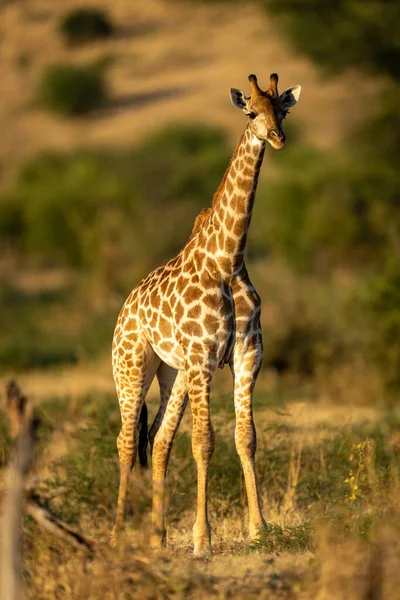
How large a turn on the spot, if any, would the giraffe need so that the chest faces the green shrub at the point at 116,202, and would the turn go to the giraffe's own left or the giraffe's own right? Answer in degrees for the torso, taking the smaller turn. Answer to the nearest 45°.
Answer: approximately 135° to the giraffe's own left

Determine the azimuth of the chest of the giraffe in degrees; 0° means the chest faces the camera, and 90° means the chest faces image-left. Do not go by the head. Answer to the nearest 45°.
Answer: approximately 315°

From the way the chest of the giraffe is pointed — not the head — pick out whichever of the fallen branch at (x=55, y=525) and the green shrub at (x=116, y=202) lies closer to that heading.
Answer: the fallen branch

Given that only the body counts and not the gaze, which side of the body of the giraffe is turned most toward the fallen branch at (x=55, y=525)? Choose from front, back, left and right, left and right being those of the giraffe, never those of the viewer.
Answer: right
